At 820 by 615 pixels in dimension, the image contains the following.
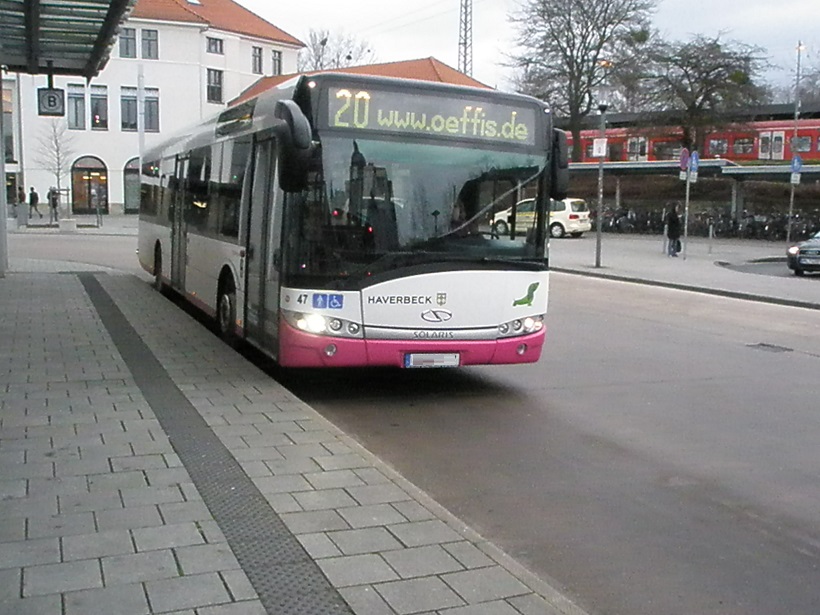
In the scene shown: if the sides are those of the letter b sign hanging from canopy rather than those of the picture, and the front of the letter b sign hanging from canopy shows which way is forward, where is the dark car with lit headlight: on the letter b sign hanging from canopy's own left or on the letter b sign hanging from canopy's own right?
on the letter b sign hanging from canopy's own left

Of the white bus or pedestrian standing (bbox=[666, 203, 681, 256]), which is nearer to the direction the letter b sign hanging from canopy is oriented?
the white bus

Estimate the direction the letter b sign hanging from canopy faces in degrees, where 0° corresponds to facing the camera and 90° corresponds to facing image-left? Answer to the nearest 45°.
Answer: approximately 0°

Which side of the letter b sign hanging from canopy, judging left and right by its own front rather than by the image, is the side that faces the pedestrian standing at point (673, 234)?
left

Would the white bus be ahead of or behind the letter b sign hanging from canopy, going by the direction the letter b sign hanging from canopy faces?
ahead

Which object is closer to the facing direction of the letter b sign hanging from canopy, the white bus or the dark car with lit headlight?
the white bus
